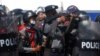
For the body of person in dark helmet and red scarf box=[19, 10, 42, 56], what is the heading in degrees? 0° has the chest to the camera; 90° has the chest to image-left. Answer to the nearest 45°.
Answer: approximately 315°
